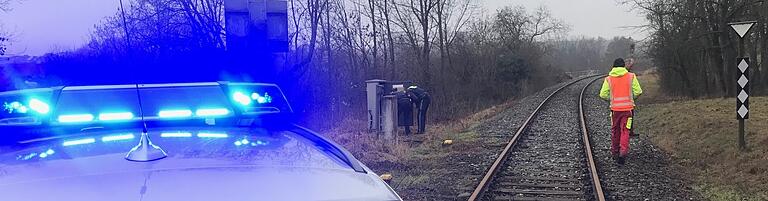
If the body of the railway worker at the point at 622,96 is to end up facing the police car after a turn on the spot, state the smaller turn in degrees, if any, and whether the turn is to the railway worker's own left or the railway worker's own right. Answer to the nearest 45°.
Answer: approximately 180°

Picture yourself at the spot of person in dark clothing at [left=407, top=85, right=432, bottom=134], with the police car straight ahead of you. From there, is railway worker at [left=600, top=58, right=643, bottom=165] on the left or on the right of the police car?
left

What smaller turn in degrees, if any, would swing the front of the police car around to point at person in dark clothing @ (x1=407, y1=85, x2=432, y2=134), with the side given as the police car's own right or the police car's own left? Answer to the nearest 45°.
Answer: approximately 45° to the police car's own right

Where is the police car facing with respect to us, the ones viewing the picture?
facing away from the viewer

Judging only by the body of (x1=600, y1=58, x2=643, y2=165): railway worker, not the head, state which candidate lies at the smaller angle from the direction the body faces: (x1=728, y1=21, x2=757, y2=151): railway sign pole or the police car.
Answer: the railway sign pole

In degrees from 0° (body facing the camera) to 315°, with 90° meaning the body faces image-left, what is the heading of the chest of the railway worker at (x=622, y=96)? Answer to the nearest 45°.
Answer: approximately 180°
